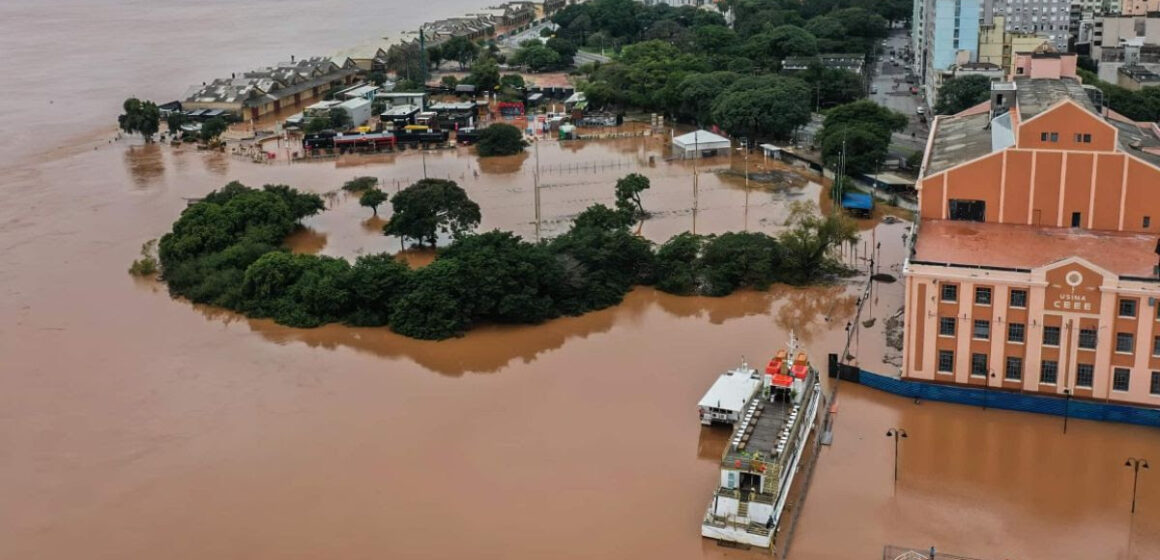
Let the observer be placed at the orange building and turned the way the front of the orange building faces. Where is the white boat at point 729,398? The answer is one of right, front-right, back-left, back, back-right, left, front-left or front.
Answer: front-right

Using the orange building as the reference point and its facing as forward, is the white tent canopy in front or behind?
behind

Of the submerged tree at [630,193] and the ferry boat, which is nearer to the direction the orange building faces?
the ferry boat

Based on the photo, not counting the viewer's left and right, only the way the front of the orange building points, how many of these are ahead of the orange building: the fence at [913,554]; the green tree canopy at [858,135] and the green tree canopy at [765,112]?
1

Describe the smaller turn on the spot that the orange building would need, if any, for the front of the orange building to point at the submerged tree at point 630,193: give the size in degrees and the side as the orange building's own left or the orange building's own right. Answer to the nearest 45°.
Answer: approximately 135° to the orange building's own right

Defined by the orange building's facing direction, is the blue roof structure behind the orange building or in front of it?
behind

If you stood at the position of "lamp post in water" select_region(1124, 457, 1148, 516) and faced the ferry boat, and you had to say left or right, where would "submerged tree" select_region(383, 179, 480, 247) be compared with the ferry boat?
right

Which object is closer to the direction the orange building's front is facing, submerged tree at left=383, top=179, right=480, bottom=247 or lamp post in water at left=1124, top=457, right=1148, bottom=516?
the lamp post in water

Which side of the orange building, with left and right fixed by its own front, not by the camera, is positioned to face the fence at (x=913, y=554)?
front

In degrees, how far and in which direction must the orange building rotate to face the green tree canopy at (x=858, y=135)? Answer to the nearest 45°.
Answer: approximately 180°

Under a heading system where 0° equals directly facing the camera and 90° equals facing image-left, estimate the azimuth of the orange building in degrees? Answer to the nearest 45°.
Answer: approximately 0°

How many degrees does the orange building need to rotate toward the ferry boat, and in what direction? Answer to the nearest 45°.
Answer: approximately 45° to its right
